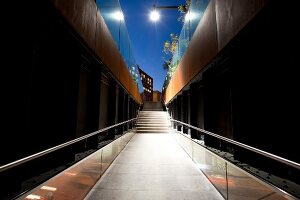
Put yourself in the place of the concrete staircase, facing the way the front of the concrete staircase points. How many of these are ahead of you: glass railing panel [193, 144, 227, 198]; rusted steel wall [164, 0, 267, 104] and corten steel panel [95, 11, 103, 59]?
3

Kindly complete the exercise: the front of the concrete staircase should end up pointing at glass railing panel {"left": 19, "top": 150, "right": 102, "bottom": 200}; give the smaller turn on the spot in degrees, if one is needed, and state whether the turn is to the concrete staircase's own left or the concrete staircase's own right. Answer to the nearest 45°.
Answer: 0° — it already faces it

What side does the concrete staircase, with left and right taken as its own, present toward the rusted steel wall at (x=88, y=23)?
front

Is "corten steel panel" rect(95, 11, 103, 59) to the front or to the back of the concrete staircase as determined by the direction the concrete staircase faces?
to the front

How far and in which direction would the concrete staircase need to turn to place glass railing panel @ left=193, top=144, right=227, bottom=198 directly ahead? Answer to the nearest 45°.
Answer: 0° — it already faces it

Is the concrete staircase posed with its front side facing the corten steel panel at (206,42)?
yes

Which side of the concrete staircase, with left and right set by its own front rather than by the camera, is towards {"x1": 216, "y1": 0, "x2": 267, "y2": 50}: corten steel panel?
front

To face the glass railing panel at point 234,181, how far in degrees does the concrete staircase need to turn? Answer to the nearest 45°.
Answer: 0° — it already faces it

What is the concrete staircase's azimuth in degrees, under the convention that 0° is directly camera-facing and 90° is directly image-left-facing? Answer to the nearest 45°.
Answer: approximately 0°
